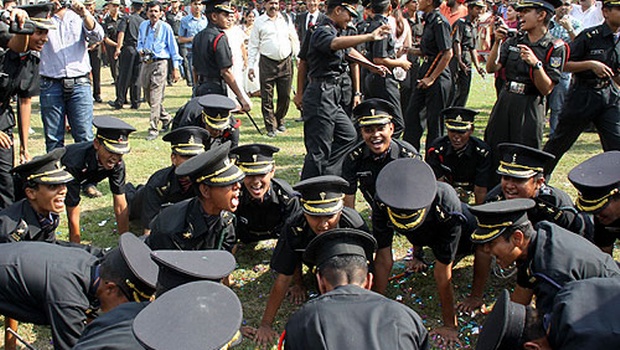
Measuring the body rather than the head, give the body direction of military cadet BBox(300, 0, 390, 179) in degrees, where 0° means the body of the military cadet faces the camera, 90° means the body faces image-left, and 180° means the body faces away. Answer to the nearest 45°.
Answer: approximately 270°

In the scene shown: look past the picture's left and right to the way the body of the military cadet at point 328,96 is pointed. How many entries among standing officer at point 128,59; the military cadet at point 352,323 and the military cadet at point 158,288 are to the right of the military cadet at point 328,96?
2

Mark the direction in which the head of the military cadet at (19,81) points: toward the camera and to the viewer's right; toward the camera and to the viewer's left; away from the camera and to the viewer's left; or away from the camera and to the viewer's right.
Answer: toward the camera and to the viewer's right

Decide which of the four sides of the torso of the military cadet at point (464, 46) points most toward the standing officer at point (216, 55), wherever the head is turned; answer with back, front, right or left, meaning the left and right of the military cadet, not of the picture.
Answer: right

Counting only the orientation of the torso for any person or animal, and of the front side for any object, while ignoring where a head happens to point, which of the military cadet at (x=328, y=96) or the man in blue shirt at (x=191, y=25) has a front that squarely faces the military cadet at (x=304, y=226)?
the man in blue shirt

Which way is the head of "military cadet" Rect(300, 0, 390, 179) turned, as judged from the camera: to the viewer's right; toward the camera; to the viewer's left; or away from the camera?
to the viewer's right

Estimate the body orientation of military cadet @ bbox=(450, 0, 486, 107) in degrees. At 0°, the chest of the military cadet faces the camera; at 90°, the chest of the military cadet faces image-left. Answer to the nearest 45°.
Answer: approximately 315°
